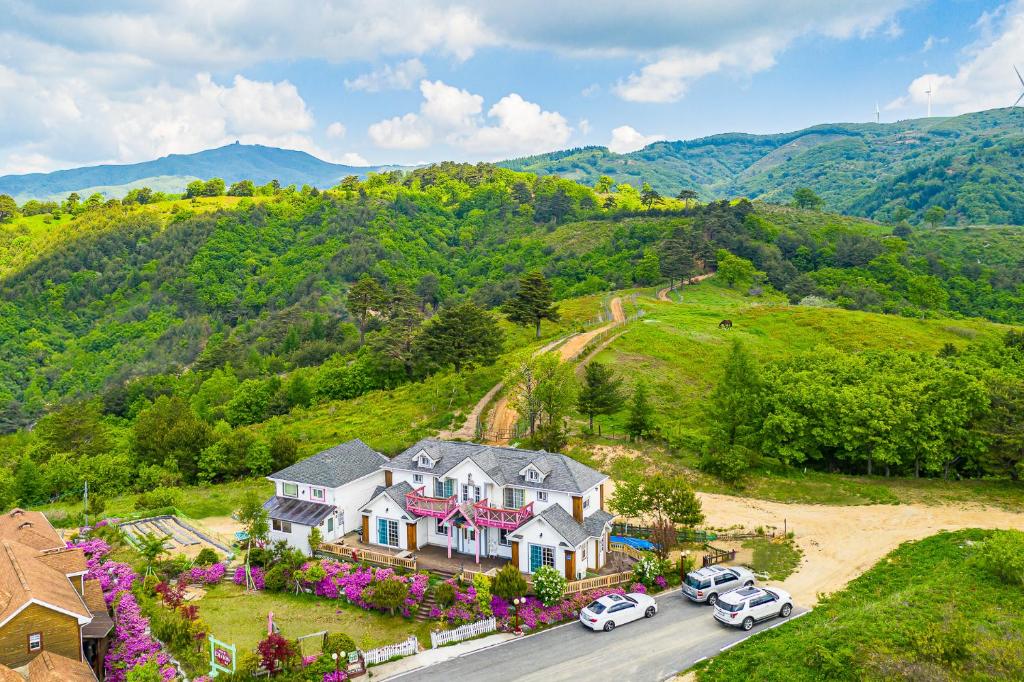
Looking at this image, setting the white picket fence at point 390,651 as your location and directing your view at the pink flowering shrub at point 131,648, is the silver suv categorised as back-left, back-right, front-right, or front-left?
back-right

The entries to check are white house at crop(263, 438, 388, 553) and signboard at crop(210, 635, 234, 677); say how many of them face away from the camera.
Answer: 0

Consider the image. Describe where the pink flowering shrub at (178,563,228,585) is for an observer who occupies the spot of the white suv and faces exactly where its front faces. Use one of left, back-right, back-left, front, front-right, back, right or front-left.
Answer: back-left

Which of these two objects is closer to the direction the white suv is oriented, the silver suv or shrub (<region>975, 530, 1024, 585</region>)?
the shrub

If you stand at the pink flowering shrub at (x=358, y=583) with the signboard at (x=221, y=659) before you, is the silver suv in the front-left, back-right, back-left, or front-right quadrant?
back-left

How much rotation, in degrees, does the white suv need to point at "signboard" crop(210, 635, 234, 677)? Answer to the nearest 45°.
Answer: approximately 180°

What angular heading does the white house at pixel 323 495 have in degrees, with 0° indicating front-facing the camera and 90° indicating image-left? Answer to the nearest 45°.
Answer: approximately 45°

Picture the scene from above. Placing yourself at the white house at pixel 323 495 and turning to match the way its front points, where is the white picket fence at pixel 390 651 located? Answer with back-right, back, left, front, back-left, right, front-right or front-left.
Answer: front-left

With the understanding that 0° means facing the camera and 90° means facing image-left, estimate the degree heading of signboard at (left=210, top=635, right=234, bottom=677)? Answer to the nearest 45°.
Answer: approximately 45°
